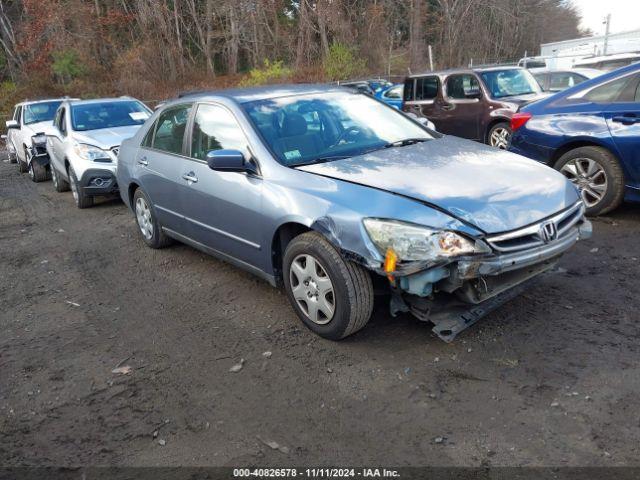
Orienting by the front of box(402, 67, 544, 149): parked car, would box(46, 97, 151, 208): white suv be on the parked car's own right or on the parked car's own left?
on the parked car's own right

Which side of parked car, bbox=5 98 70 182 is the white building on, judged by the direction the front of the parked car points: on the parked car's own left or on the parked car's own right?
on the parked car's own left

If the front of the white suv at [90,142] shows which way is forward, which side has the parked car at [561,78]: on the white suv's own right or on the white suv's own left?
on the white suv's own left

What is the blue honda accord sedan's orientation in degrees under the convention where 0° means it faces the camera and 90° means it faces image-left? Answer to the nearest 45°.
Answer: approximately 315°

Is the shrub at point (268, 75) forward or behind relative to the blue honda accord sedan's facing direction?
behind

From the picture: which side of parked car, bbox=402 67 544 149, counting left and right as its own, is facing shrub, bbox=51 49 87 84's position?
back

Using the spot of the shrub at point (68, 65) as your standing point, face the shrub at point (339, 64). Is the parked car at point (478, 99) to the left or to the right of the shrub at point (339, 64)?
right

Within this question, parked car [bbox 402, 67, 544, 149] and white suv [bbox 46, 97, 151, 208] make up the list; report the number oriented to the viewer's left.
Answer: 0

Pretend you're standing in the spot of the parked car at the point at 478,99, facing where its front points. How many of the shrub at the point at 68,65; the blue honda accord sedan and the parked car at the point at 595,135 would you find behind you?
1

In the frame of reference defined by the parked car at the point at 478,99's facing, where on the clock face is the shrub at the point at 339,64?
The shrub is roughly at 7 o'clock from the parked car.

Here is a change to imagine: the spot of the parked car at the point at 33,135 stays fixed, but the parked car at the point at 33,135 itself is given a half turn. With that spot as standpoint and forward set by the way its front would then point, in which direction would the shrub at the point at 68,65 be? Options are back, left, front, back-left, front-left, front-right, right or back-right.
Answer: front-right

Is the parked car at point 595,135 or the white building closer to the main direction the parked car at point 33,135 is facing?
the parked car
